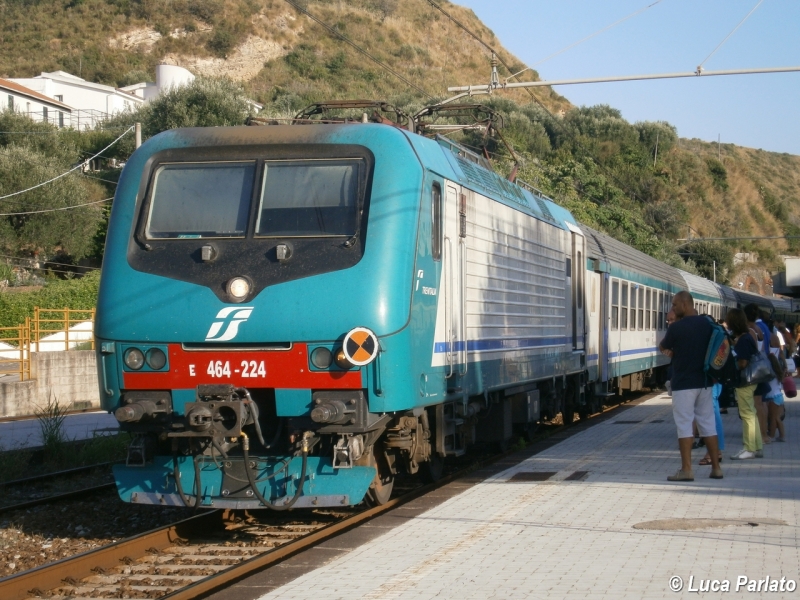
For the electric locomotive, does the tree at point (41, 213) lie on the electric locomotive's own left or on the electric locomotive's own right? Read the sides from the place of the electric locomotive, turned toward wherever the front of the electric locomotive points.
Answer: on the electric locomotive's own right

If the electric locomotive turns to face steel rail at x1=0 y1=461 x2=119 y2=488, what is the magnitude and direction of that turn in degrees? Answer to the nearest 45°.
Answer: approximately 90° to its right

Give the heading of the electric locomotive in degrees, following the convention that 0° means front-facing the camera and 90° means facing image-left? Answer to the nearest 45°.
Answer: approximately 45°

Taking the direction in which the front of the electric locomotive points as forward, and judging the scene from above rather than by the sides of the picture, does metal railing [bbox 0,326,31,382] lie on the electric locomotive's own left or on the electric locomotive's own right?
on the electric locomotive's own right

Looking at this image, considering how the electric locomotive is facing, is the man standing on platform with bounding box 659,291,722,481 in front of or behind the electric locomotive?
behind

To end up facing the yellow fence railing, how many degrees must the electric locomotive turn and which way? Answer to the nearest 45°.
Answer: approximately 135° to its right
